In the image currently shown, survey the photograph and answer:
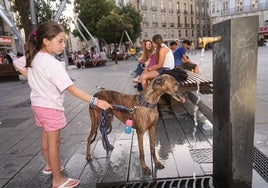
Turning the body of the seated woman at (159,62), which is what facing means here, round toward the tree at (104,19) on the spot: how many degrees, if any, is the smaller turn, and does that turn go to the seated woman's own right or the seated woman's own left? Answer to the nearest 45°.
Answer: approximately 90° to the seated woman's own right

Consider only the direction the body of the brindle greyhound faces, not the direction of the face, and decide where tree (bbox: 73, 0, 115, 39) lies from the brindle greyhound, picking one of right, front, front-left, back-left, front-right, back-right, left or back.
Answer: back-left

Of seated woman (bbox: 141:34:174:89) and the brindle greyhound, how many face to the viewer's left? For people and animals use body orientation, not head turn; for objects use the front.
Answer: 1

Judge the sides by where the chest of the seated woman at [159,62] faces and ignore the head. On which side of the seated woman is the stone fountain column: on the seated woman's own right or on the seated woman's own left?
on the seated woman's own left

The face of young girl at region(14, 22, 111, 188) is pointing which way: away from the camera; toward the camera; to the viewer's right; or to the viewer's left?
to the viewer's right

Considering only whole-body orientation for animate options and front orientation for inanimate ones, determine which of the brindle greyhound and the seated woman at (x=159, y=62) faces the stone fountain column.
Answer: the brindle greyhound

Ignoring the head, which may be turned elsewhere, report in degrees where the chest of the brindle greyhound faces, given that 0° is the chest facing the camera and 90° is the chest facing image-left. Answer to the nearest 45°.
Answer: approximately 315°

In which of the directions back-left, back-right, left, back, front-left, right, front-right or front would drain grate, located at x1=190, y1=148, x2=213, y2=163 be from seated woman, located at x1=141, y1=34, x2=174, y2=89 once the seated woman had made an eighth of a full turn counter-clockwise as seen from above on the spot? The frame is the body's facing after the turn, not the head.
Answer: front-left

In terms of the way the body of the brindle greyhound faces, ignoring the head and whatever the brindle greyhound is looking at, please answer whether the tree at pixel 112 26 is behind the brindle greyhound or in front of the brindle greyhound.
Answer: behind

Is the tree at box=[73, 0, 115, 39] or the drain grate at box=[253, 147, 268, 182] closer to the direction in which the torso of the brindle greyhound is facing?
the drain grate

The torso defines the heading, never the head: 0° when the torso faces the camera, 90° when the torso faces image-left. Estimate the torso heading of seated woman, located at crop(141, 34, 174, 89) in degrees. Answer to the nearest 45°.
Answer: approximately 90°

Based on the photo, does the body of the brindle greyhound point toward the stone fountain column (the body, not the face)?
yes

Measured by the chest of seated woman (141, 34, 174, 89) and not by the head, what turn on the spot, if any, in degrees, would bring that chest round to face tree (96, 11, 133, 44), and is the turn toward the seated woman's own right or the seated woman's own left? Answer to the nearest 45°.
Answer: approximately 90° to the seated woman's own right
